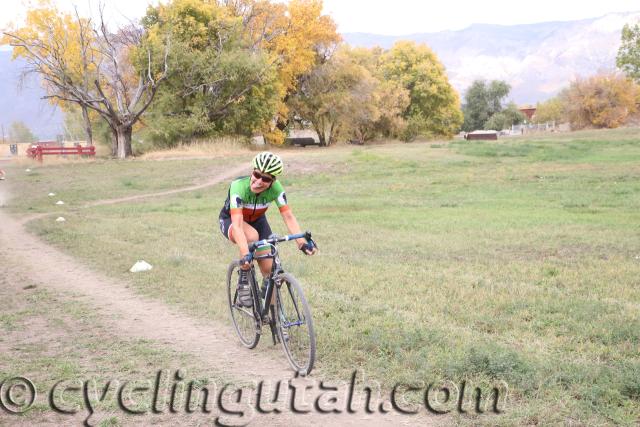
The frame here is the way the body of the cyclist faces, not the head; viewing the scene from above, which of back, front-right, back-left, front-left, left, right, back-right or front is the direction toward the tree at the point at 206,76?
back-left

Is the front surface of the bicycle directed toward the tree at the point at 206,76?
no

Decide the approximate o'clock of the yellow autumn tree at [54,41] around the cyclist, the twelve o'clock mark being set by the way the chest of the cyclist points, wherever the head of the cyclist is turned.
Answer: The yellow autumn tree is roughly at 7 o'clock from the cyclist.

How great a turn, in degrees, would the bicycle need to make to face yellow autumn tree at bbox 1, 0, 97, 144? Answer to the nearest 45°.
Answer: approximately 135° to its left

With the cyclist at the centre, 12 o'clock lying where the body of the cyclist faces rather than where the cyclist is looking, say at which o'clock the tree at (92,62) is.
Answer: The tree is roughly at 7 o'clock from the cyclist.

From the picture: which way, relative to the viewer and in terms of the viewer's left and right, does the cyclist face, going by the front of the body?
facing the viewer and to the right of the viewer
